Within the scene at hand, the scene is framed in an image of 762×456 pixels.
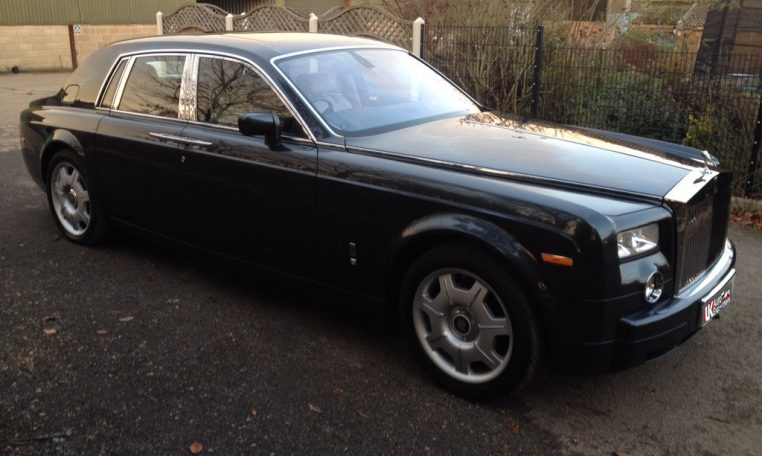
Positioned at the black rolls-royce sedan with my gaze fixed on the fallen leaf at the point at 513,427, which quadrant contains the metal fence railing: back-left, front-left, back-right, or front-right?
back-left

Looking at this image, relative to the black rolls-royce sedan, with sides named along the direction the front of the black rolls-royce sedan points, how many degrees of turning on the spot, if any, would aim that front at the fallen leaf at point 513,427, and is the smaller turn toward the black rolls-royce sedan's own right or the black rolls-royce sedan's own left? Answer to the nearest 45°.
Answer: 0° — it already faces it

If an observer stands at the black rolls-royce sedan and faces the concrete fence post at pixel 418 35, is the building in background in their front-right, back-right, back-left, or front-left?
front-left

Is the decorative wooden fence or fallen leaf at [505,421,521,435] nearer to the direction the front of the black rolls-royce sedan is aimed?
the fallen leaf

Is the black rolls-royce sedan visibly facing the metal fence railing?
no

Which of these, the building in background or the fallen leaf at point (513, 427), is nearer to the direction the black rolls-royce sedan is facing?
the fallen leaf

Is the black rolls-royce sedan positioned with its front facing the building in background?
no

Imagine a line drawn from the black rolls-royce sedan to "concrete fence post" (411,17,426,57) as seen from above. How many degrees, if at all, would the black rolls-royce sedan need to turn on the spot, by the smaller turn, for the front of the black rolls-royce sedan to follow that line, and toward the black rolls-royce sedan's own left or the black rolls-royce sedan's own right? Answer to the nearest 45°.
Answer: approximately 135° to the black rolls-royce sedan's own left

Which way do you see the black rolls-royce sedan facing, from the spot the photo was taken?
facing the viewer and to the right of the viewer

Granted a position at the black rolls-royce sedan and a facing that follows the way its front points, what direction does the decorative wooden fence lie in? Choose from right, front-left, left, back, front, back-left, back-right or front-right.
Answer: back-left
